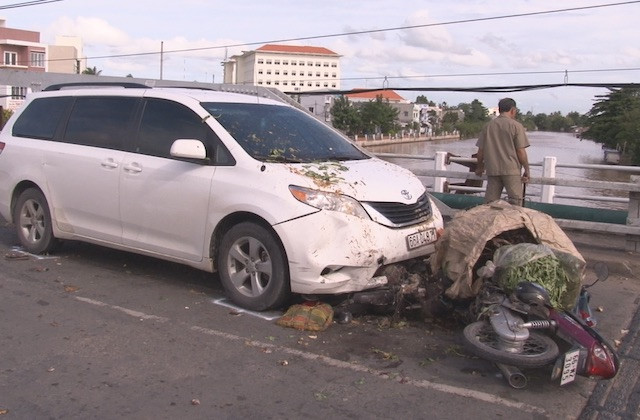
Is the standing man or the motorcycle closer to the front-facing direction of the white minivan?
the motorcycle

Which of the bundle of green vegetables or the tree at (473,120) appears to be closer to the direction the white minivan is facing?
the bundle of green vegetables

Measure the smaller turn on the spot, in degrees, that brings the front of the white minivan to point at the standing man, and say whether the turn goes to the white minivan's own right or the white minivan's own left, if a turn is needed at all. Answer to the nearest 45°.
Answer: approximately 90° to the white minivan's own left

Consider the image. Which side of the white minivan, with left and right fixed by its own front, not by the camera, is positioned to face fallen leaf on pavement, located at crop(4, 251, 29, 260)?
back

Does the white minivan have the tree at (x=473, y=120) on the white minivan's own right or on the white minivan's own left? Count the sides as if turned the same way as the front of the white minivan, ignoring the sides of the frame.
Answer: on the white minivan's own left

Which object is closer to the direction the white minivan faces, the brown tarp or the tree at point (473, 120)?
the brown tarp

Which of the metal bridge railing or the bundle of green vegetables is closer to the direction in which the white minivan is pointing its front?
the bundle of green vegetables

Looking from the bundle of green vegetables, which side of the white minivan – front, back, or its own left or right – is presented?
front

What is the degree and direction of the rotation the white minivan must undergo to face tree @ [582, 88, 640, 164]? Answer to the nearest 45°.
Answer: approximately 90° to its left

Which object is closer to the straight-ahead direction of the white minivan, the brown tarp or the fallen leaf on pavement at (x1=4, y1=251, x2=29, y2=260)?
the brown tarp

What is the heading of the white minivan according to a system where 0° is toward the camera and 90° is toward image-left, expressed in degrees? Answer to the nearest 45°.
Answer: approximately 315°

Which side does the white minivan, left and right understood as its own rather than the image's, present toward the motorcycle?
front

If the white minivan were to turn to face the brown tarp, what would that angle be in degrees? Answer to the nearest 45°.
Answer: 0° — it already faces it
